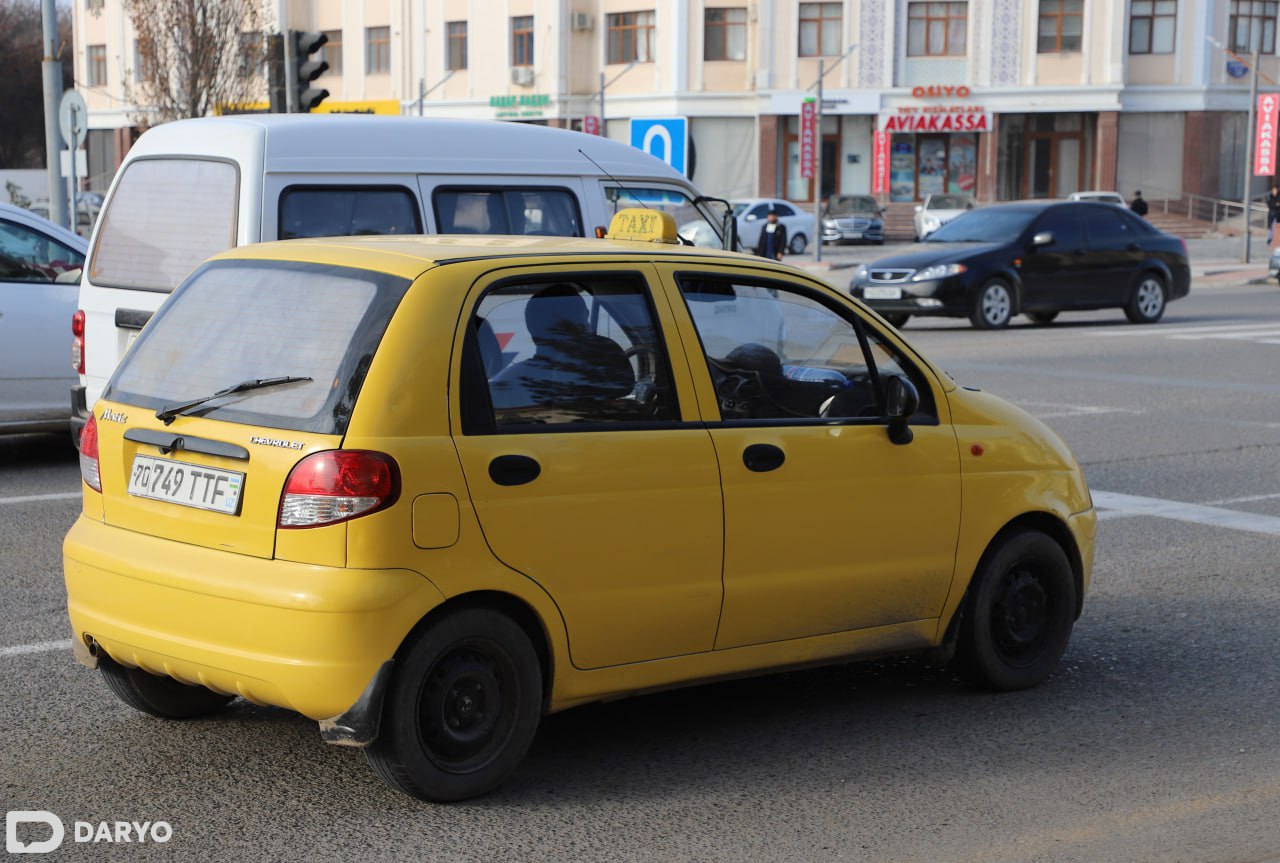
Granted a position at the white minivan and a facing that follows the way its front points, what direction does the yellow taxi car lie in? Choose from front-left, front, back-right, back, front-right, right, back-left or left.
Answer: back-right

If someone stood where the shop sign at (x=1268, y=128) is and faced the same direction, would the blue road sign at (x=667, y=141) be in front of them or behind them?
in front

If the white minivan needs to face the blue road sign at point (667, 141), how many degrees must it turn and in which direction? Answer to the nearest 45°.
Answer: approximately 45° to its left

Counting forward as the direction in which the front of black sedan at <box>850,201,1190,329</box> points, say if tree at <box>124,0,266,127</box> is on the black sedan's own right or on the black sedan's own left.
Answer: on the black sedan's own right

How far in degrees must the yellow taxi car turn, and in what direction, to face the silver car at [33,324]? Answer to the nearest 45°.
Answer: approximately 90° to its left

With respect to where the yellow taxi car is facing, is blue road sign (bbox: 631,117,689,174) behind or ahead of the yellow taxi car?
ahead

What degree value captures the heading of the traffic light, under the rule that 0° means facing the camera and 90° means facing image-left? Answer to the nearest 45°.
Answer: approximately 270°

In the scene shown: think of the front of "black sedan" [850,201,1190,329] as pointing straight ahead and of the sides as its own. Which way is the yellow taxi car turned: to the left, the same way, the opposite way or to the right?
the opposite way

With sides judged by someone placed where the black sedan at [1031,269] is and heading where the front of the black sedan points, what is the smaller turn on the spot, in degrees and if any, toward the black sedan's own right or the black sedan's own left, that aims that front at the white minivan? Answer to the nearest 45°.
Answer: approximately 45° to the black sedan's own left

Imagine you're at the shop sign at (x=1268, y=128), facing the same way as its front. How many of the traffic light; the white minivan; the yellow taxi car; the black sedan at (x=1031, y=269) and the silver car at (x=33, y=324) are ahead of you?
5

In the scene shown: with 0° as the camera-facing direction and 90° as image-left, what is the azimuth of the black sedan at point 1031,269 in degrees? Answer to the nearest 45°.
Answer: approximately 45°
